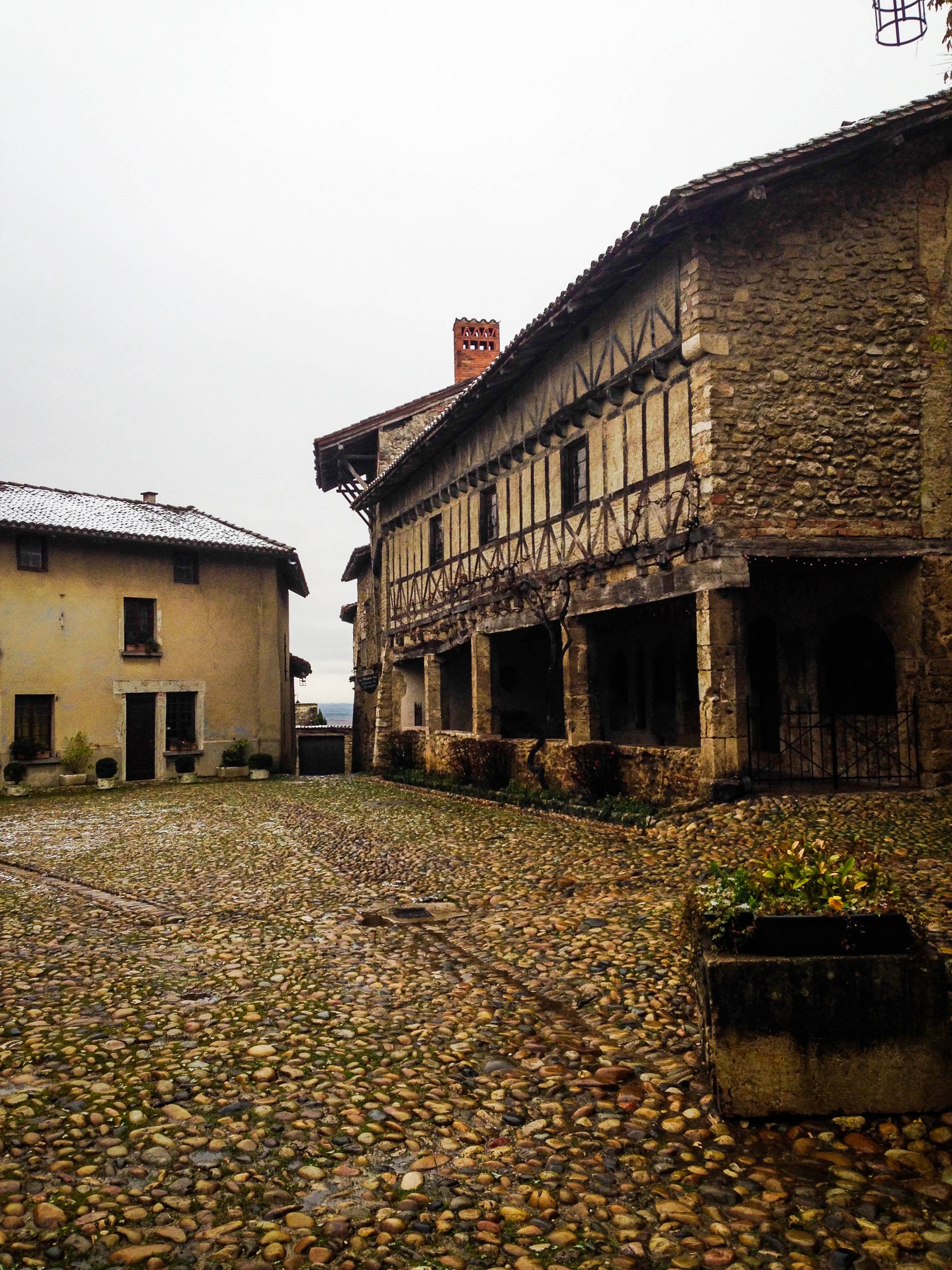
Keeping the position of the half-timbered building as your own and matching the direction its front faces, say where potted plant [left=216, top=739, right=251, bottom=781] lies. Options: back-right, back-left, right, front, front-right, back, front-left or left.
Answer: right

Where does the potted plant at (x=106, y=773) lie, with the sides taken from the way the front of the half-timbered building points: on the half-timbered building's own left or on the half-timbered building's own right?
on the half-timbered building's own right

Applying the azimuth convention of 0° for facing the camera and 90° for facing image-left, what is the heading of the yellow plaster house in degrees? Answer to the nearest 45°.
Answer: approximately 0°

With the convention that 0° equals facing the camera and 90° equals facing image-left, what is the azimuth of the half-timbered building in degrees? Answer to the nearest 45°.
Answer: approximately 45°

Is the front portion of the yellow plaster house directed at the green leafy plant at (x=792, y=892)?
yes

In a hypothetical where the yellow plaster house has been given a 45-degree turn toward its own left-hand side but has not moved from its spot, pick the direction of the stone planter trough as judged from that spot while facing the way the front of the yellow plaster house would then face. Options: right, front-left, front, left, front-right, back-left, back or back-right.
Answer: front-right

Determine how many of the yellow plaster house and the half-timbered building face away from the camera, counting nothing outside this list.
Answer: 0

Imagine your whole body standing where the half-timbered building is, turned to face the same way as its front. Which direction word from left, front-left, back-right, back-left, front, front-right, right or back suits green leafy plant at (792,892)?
front-left

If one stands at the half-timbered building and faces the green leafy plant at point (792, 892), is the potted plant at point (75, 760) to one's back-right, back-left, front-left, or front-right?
back-right

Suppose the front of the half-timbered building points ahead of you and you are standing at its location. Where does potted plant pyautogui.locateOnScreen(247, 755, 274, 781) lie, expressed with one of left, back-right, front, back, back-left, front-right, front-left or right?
right

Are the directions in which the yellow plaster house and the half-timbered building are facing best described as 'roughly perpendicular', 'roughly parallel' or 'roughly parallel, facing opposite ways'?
roughly perpendicular
